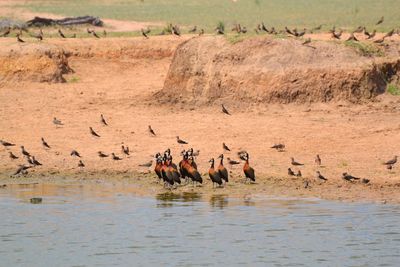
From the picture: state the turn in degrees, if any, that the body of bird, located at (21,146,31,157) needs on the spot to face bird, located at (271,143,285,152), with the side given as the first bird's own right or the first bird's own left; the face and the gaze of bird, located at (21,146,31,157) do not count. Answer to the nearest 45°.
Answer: approximately 180°

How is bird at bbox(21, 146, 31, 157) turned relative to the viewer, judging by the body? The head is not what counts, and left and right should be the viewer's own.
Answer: facing to the left of the viewer

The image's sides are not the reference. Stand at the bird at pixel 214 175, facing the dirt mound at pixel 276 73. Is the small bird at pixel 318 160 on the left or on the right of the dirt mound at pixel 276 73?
right

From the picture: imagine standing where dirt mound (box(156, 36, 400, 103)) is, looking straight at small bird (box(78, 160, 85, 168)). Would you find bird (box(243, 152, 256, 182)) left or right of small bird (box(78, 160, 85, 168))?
left

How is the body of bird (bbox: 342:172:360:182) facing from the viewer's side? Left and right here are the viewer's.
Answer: facing to the left of the viewer

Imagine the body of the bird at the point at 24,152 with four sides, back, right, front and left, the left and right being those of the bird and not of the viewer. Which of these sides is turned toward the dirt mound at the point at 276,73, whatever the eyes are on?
right
